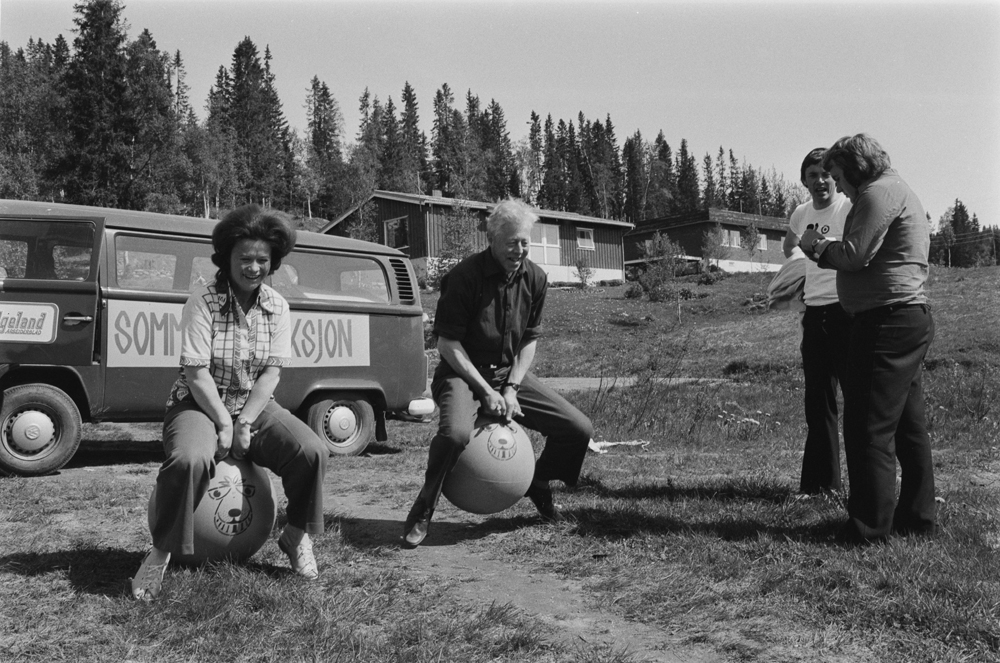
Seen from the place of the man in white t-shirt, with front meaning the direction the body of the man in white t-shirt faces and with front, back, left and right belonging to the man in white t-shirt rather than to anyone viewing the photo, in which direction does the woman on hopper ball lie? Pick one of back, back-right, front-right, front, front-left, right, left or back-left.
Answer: front-right

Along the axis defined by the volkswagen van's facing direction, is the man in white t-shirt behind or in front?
behind

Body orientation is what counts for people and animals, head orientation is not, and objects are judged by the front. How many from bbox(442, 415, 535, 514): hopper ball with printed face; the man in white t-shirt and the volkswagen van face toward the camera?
2

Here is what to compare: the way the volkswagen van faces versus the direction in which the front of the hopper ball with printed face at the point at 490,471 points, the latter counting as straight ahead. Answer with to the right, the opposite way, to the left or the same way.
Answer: to the right

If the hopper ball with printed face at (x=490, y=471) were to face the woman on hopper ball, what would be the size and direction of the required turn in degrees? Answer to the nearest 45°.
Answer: approximately 45° to its right

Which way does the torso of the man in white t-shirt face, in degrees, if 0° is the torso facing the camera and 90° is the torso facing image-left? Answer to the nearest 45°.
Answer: approximately 0°

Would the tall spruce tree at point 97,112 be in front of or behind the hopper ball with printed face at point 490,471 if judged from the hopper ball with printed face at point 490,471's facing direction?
behind

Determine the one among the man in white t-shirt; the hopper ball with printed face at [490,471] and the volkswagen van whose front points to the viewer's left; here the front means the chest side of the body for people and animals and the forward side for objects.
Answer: the volkswagen van

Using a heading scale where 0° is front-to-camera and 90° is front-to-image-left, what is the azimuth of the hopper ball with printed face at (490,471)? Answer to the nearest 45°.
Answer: approximately 0°

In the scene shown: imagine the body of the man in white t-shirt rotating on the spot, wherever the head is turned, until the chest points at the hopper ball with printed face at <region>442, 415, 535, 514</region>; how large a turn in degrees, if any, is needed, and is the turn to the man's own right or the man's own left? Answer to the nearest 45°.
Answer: approximately 45° to the man's own right

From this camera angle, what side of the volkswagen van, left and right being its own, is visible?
left

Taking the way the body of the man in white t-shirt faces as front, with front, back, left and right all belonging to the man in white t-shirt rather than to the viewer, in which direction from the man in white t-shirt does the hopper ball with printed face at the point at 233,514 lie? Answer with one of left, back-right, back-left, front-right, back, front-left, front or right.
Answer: front-right
